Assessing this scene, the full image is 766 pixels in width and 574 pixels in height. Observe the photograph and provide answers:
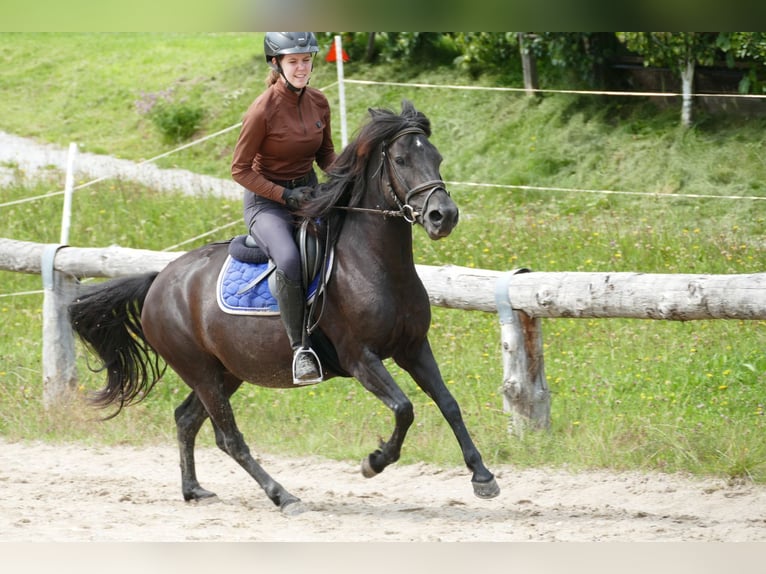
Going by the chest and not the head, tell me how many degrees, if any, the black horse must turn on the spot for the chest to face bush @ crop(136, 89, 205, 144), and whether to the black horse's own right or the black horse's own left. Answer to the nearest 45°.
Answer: approximately 135° to the black horse's own left

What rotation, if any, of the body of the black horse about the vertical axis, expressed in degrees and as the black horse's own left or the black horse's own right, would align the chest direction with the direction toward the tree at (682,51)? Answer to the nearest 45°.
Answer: approximately 90° to the black horse's own left

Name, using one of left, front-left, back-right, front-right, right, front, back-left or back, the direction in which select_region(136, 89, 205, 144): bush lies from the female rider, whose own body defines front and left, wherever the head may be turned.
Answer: back-left

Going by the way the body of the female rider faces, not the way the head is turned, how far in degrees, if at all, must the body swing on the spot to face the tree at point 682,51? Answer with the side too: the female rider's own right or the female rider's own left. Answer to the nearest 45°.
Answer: approximately 90° to the female rider's own left

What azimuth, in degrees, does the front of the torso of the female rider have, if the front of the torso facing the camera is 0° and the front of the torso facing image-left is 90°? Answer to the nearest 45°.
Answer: approximately 315°

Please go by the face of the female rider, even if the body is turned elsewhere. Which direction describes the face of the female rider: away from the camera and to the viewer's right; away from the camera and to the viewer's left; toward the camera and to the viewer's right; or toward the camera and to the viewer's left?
toward the camera and to the viewer's right

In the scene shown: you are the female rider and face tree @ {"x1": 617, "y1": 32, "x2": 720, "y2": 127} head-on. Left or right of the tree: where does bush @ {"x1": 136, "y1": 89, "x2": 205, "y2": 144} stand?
left
